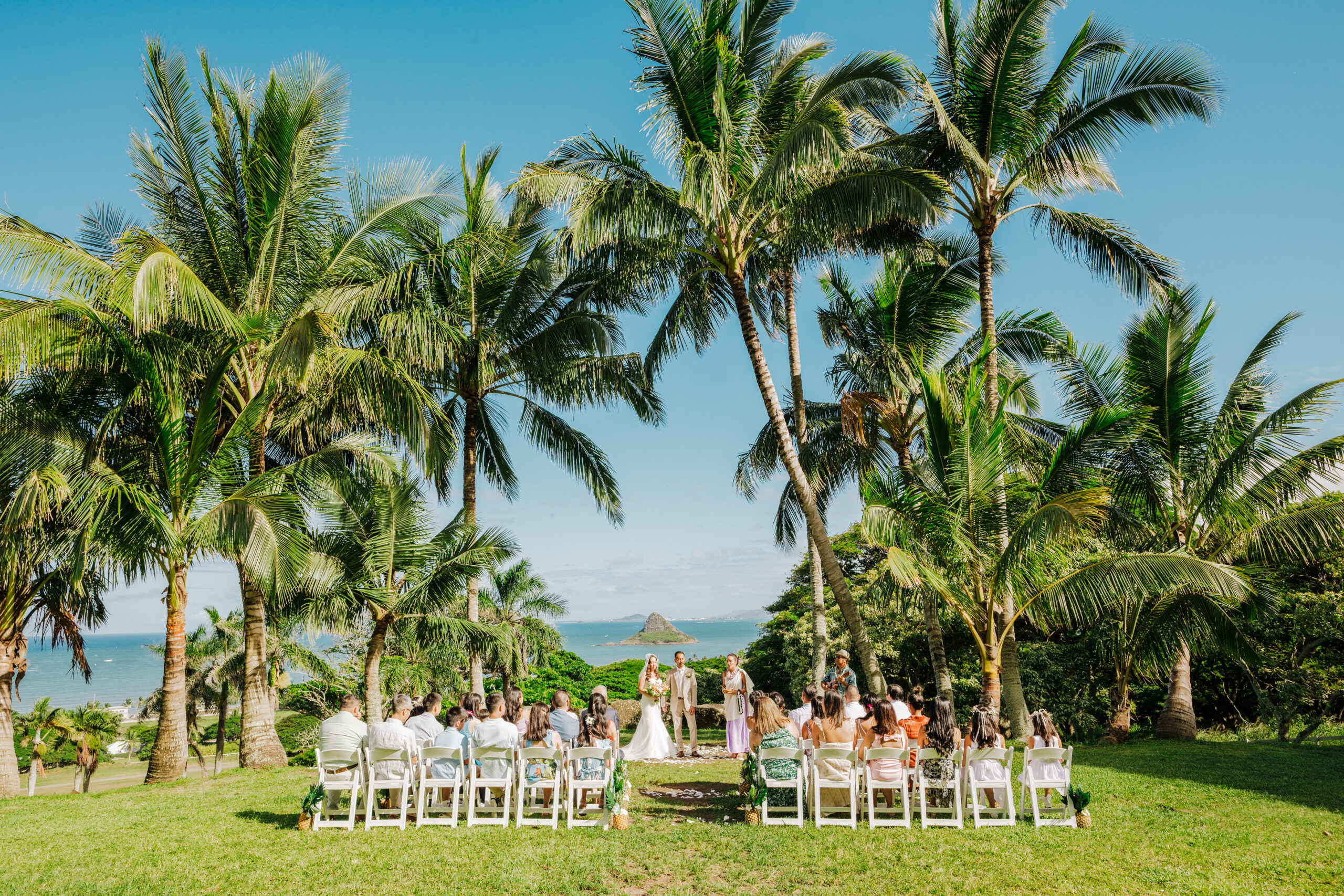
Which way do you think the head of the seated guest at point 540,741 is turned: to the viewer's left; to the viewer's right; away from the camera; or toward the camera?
away from the camera

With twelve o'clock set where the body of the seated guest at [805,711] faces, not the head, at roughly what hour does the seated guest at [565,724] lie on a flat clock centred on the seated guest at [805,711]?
the seated guest at [565,724] is roughly at 8 o'clock from the seated guest at [805,711].

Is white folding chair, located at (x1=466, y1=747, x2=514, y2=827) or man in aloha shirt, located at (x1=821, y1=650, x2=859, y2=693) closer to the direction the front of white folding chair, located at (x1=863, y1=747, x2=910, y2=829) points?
the man in aloha shirt

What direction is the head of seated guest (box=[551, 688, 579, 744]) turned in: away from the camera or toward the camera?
away from the camera

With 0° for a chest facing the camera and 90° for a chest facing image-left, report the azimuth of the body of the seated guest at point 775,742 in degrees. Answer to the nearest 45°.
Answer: approximately 180°

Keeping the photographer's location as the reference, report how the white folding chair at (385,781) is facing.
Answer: facing away from the viewer

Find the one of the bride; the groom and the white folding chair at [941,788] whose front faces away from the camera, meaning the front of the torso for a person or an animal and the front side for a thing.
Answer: the white folding chair

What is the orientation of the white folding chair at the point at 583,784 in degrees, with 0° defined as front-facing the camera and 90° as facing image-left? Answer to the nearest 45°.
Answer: approximately 180°

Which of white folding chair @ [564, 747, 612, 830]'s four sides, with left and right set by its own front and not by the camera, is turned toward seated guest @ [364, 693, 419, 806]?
left

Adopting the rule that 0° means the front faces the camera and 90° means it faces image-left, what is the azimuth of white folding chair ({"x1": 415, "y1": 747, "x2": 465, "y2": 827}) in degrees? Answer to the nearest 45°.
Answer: approximately 180°

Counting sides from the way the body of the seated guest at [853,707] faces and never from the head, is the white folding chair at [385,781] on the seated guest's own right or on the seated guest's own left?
on the seated guest's own left

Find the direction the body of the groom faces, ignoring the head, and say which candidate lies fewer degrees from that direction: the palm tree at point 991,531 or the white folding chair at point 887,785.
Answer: the white folding chair

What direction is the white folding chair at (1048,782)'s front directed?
away from the camera

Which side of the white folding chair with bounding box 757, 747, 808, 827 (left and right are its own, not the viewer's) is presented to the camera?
back
